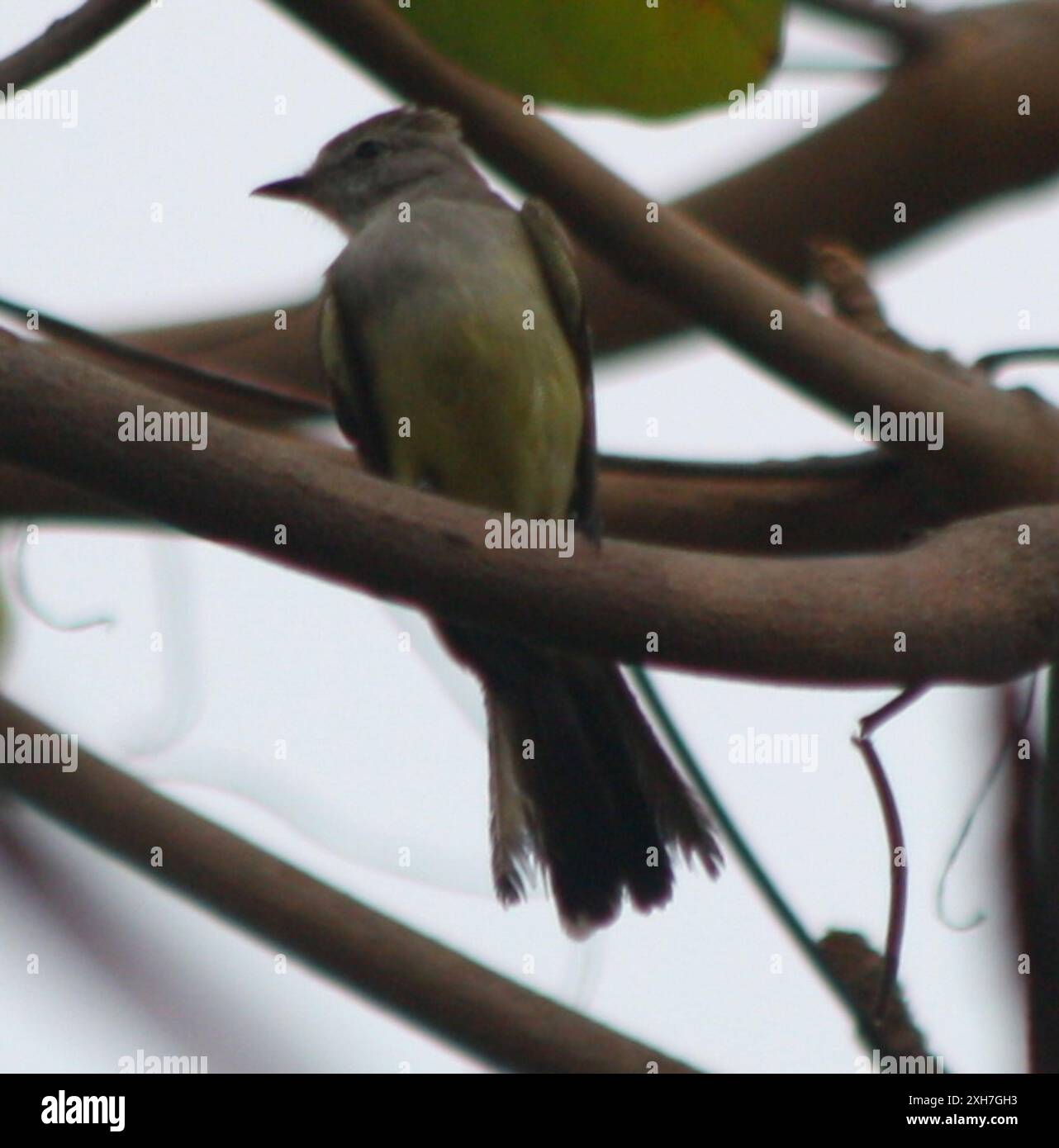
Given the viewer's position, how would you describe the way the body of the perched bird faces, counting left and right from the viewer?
facing the viewer and to the left of the viewer

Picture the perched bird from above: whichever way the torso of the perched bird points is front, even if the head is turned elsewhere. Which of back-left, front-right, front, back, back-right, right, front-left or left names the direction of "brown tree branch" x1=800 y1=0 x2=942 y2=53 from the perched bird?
left

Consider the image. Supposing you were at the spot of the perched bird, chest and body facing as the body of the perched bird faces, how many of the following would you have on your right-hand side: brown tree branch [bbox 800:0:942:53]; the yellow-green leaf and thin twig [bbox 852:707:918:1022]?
0

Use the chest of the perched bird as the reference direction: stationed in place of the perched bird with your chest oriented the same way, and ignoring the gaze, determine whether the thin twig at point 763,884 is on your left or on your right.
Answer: on your left
